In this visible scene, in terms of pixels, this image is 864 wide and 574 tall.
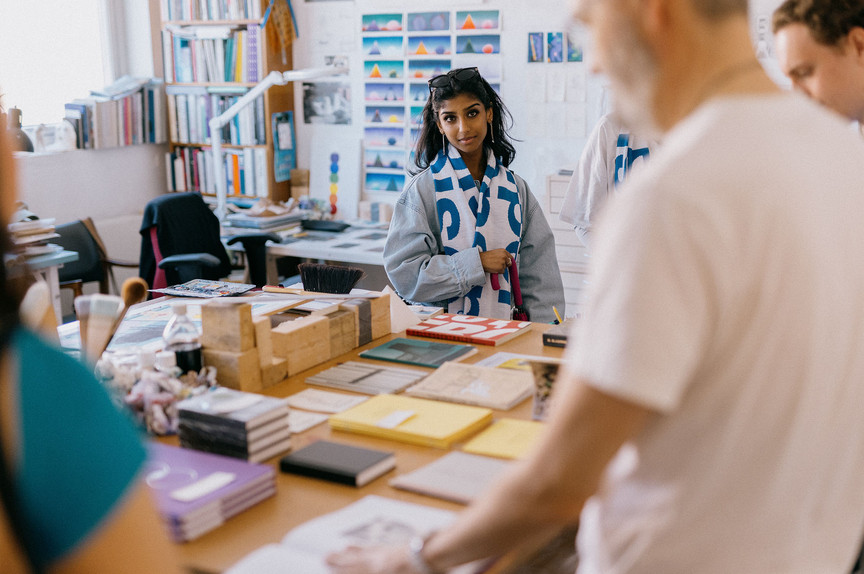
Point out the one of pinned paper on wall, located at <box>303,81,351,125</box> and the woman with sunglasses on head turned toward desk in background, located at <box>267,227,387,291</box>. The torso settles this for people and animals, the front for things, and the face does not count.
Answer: the pinned paper on wall

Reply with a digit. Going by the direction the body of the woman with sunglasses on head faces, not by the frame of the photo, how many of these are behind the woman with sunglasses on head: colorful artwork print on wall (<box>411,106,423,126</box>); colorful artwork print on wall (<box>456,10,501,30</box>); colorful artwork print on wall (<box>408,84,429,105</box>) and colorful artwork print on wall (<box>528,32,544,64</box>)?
4

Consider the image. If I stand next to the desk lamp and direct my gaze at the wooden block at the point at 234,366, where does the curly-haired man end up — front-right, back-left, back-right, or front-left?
front-left

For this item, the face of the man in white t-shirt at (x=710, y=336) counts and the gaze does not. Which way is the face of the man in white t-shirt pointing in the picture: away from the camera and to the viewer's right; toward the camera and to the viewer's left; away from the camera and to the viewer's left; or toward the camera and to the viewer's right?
away from the camera and to the viewer's left

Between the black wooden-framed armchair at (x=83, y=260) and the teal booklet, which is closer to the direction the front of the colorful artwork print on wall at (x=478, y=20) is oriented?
the teal booklet

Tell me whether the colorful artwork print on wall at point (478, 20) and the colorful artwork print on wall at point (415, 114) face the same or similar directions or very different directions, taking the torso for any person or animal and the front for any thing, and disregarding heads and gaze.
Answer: same or similar directions

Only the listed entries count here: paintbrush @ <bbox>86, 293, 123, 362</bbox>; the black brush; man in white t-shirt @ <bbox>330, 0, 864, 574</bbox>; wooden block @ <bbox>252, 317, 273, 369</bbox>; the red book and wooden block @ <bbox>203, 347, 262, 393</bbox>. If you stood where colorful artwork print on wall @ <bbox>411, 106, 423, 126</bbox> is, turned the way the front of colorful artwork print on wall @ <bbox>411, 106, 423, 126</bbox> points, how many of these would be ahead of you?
6

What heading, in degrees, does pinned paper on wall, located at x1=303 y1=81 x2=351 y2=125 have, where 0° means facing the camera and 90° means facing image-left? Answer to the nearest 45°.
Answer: approximately 0°

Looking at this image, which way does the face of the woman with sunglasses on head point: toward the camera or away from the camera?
toward the camera

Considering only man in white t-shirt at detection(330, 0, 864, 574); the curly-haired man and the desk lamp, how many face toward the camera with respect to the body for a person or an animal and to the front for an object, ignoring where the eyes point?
0

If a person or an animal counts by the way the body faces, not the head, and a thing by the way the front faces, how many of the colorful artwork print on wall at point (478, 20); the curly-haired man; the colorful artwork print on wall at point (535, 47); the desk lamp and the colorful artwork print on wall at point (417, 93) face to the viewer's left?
1

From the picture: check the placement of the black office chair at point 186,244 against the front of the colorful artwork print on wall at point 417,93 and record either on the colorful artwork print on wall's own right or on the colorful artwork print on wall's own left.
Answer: on the colorful artwork print on wall's own right

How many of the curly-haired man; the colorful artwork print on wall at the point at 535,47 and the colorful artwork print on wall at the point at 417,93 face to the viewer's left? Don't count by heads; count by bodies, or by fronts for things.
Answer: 1

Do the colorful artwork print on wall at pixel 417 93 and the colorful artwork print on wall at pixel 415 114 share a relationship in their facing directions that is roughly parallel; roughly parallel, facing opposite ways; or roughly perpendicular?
roughly parallel

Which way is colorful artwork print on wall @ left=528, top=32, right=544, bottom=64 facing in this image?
toward the camera

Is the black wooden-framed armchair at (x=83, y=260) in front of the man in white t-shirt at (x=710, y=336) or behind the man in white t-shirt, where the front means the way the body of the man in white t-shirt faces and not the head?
in front
